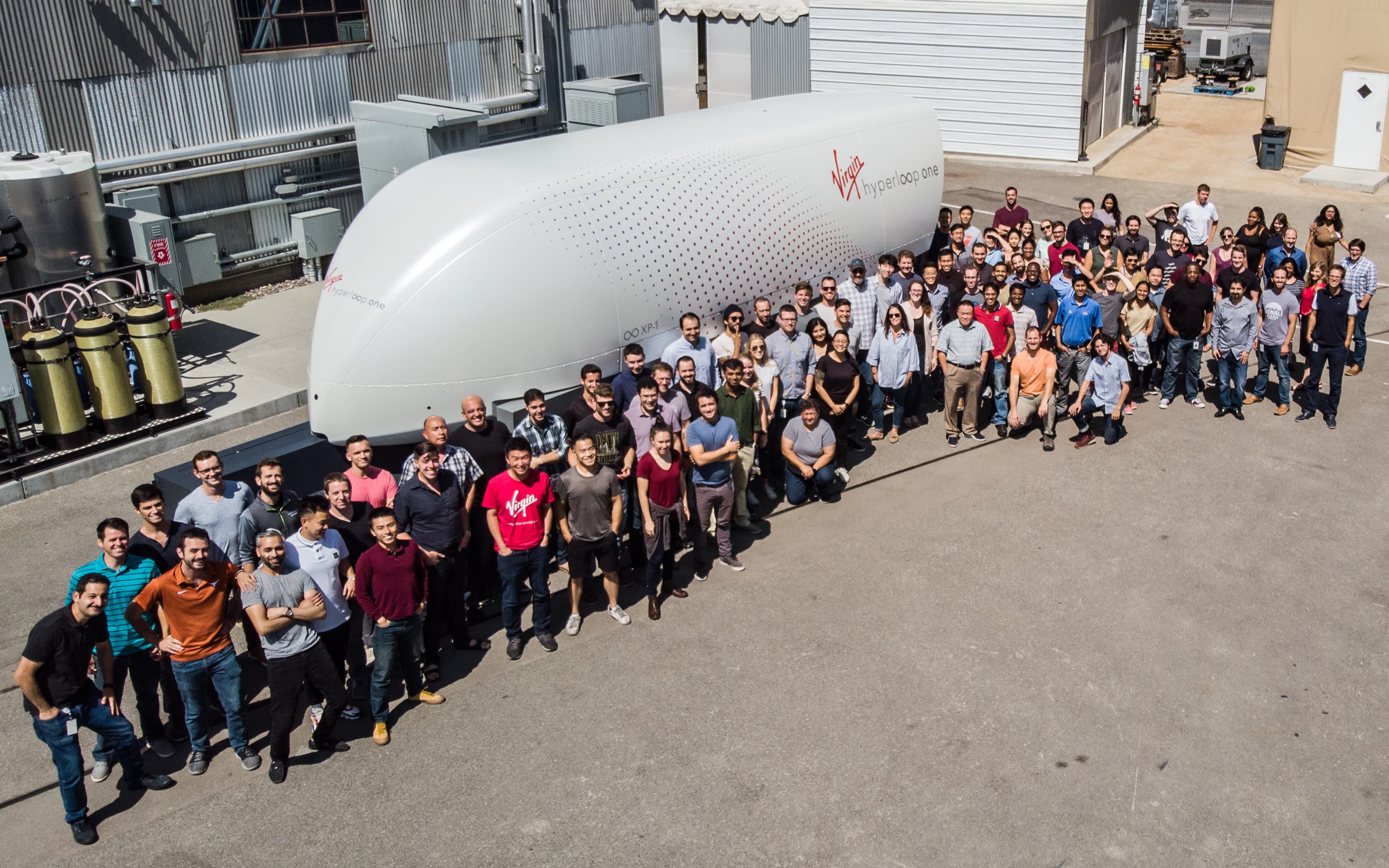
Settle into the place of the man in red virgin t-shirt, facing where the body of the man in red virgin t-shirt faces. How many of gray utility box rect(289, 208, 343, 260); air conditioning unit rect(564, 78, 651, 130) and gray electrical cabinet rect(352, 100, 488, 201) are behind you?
3

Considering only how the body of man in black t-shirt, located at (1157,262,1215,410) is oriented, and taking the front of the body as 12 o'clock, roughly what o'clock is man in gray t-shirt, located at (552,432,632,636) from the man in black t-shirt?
The man in gray t-shirt is roughly at 1 o'clock from the man in black t-shirt.

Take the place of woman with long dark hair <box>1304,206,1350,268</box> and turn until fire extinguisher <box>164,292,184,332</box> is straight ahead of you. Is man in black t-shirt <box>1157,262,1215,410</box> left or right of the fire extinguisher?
left

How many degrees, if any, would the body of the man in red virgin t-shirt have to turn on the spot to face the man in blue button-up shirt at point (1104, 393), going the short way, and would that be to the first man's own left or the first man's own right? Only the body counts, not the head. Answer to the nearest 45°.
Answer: approximately 135° to the first man's own left

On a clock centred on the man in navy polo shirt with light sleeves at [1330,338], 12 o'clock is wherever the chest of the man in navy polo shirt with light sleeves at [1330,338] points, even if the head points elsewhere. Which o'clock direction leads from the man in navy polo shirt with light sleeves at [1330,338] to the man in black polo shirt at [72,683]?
the man in black polo shirt at [72,683] is roughly at 1 o'clock from the man in navy polo shirt with light sleeves at [1330,338].

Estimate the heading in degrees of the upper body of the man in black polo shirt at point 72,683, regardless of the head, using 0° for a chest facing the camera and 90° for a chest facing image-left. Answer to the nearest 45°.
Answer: approximately 315°

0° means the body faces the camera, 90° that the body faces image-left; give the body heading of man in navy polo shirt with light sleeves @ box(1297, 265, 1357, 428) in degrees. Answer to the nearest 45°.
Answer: approximately 0°
